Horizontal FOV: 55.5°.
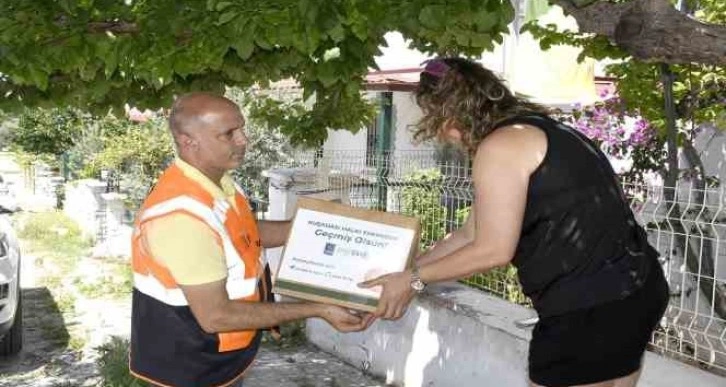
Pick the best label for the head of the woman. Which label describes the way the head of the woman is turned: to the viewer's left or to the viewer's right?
to the viewer's left

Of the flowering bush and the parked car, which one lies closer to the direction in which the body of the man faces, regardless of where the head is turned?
the flowering bush

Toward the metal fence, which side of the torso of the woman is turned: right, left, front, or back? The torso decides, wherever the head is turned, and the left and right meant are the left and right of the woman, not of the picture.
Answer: right

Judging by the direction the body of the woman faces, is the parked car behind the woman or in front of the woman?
in front

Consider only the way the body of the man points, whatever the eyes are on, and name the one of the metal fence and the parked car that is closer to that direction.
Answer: the metal fence

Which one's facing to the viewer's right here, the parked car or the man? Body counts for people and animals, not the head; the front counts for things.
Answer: the man

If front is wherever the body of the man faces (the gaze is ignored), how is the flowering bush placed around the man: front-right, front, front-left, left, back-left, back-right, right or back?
front-left

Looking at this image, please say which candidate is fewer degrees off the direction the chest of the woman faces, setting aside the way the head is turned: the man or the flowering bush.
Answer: the man

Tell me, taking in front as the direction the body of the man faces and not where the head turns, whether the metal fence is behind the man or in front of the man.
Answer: in front

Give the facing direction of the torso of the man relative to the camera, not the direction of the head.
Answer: to the viewer's right
